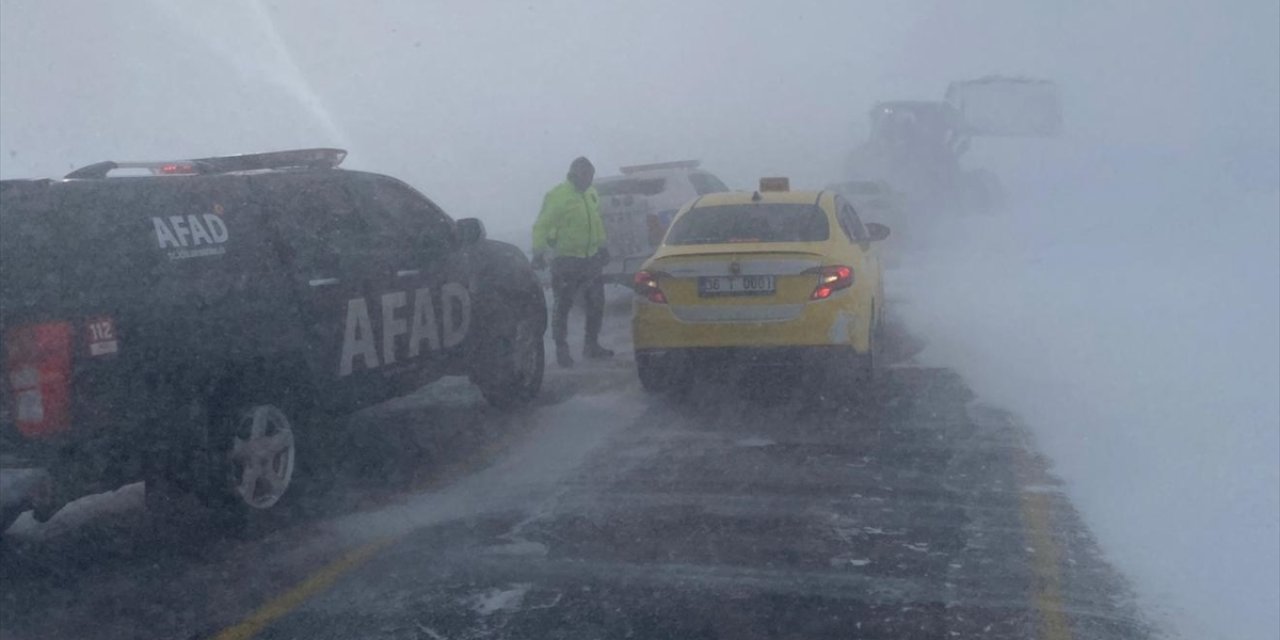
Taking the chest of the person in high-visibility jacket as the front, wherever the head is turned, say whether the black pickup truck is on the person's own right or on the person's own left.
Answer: on the person's own right

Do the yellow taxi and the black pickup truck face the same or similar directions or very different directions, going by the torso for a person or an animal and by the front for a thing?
same or similar directions

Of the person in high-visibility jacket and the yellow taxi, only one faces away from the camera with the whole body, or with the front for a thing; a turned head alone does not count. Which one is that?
the yellow taxi

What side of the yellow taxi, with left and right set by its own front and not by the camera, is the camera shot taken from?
back

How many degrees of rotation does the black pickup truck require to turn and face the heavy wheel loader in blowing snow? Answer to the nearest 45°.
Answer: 0° — it already faces it

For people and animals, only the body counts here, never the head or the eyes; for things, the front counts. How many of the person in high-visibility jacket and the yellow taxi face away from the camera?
1

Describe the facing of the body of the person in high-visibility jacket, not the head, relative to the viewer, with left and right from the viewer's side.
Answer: facing the viewer and to the right of the viewer

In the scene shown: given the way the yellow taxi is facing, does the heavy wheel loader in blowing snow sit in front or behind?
in front

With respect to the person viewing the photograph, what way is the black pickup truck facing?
facing away from the viewer and to the right of the viewer
